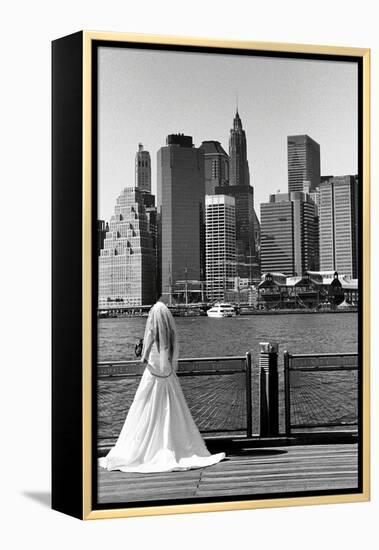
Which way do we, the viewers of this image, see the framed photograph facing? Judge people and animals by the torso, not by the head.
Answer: facing the viewer and to the right of the viewer
